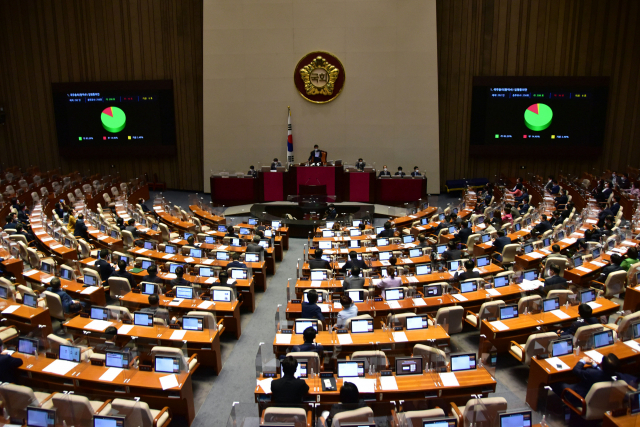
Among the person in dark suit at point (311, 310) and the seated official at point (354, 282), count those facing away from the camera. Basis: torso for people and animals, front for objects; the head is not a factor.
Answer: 2

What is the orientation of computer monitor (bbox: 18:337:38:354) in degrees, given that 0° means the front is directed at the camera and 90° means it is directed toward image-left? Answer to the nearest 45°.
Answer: approximately 45°

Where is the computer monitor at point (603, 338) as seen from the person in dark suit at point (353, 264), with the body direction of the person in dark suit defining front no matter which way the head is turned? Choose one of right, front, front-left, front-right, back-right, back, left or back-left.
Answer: back-right

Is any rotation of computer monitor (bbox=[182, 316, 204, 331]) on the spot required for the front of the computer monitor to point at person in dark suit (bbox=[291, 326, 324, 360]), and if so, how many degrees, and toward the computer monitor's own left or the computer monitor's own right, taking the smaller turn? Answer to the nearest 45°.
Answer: approximately 45° to the computer monitor's own left

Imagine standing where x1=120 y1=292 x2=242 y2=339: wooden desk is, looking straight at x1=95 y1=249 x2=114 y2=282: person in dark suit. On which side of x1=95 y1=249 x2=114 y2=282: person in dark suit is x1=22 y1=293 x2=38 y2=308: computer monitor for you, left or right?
left

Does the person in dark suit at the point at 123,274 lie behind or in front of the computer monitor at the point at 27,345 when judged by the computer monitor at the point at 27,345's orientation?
behind

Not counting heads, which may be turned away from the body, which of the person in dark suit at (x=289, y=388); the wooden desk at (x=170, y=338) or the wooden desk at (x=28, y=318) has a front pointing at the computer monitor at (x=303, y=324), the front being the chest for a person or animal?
the person in dark suit

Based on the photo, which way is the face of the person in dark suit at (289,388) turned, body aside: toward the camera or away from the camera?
away from the camera

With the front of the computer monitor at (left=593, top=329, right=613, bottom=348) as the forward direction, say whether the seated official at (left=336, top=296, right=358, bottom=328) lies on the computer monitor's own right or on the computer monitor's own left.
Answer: on the computer monitor's own right

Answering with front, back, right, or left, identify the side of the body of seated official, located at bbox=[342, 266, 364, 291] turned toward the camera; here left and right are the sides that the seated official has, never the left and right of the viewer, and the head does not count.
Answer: back

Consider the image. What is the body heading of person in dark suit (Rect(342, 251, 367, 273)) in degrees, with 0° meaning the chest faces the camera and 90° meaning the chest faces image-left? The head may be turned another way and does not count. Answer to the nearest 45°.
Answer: approximately 180°

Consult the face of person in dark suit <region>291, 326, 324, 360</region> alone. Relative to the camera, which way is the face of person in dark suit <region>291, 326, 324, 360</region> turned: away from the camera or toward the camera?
away from the camera

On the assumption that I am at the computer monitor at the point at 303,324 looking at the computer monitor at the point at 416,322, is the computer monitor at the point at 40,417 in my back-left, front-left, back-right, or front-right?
back-right

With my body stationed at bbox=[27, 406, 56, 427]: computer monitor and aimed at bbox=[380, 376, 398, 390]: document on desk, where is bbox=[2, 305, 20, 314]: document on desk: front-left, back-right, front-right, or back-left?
back-left

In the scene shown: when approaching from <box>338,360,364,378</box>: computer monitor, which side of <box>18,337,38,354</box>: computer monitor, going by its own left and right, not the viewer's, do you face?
left

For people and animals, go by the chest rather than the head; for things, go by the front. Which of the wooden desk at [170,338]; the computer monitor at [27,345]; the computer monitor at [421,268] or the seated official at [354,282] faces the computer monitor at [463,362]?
the computer monitor at [421,268]

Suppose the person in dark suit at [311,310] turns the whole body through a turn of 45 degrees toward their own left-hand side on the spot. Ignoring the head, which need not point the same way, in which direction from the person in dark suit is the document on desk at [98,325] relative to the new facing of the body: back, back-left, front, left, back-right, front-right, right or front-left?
front-left

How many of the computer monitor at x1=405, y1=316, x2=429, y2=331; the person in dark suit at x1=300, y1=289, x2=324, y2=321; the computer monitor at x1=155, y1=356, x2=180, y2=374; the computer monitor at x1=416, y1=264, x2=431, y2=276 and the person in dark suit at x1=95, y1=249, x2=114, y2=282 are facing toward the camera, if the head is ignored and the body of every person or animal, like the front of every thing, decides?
3
